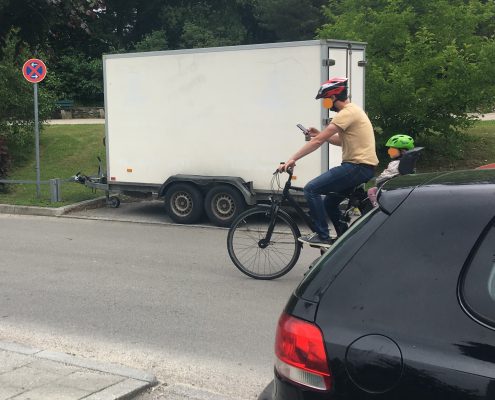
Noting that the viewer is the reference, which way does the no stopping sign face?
facing the viewer

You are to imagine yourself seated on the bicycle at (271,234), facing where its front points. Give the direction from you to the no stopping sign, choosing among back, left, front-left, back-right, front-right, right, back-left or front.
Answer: front-right

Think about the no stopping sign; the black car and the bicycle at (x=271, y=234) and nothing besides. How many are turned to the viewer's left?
1

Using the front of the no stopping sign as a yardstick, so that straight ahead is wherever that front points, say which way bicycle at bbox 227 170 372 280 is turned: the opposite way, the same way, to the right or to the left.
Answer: to the right

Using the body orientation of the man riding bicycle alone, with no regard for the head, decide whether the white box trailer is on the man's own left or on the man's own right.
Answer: on the man's own right

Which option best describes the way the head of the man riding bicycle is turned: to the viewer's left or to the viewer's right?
to the viewer's left

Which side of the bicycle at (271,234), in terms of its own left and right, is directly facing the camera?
left

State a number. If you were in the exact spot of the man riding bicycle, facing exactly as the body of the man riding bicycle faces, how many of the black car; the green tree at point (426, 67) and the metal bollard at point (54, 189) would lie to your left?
1

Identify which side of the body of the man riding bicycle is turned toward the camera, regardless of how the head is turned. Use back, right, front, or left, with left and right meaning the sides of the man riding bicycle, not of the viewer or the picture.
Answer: left
